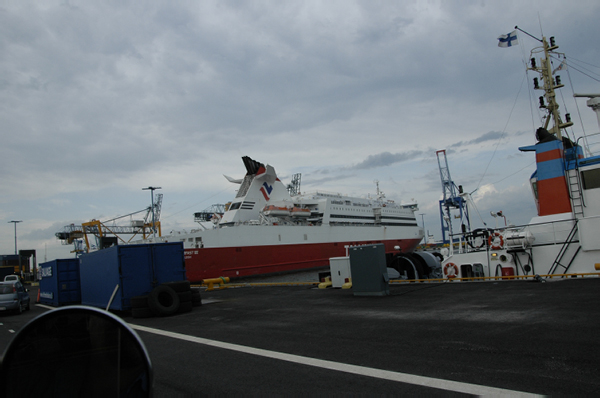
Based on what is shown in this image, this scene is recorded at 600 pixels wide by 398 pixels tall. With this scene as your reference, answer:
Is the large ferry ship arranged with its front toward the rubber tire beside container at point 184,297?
no

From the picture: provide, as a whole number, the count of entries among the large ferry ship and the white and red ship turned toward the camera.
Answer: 0

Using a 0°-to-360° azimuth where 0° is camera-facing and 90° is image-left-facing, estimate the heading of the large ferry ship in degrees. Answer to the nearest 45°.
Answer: approximately 225°

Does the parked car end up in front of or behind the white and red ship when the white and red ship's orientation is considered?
behind

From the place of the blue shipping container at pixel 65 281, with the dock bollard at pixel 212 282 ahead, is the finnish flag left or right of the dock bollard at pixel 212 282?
right

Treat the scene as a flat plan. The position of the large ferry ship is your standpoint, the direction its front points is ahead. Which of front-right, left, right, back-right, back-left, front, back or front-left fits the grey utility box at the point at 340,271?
back-right

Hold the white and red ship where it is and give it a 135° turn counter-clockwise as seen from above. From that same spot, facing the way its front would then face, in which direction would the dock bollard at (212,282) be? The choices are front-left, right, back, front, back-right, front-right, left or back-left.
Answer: front-left

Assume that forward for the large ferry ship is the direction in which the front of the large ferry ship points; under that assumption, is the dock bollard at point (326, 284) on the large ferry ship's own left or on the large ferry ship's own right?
on the large ferry ship's own right

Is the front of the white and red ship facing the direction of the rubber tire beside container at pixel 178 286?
no

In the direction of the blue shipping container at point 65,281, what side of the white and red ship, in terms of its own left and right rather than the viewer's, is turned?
back

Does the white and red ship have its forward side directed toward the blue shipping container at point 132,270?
no
